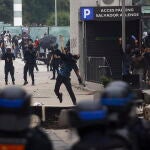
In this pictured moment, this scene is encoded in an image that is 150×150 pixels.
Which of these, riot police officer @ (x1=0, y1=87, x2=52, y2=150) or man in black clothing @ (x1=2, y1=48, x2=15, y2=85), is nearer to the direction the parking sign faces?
the riot police officer

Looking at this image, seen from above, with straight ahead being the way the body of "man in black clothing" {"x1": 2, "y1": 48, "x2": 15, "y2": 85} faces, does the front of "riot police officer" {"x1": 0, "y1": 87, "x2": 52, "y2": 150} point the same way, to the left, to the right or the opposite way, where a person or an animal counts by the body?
the opposite way

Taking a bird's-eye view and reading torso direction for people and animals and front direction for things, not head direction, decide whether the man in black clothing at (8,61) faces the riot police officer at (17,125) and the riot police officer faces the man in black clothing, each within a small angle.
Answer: yes

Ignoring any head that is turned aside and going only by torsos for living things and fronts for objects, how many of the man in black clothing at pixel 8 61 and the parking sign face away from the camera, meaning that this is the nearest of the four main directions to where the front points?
0

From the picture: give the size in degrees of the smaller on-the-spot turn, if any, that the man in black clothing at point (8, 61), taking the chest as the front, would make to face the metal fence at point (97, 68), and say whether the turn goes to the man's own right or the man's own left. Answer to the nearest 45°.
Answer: approximately 45° to the man's own left

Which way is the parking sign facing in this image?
toward the camera

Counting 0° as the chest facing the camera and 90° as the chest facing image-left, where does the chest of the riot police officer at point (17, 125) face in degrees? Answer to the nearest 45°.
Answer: approximately 180°

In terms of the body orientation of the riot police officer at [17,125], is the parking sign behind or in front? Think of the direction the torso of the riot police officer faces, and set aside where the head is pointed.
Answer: in front

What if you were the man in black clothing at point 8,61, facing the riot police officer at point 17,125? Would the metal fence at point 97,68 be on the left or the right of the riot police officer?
left

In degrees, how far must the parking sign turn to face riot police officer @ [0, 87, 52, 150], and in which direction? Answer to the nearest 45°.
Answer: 0° — it already faces them

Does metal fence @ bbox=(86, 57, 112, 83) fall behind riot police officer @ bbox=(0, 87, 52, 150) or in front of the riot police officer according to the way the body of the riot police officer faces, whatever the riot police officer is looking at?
in front

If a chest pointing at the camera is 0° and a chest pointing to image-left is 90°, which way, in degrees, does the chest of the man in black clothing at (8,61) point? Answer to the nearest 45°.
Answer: approximately 0°

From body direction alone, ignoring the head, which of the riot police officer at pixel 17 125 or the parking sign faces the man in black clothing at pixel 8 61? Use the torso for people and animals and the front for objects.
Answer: the riot police officer

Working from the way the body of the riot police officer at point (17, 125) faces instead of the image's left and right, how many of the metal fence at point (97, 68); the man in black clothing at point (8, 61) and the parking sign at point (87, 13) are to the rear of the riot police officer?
0

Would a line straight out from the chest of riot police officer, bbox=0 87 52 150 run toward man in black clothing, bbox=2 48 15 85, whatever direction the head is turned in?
yes

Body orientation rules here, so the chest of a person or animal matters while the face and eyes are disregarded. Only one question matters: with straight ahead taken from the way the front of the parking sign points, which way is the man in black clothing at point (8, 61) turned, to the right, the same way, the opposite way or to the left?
the same way

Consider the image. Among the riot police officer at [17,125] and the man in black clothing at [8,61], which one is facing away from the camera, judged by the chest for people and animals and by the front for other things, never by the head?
the riot police officer

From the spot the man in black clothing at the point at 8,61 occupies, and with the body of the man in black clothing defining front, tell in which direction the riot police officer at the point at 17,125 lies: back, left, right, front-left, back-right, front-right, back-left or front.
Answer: front
